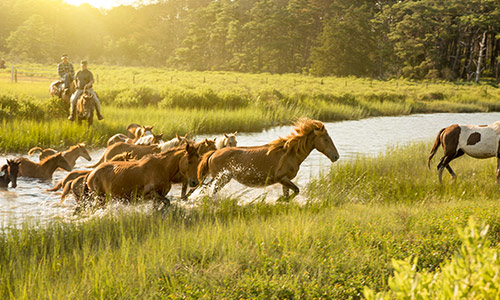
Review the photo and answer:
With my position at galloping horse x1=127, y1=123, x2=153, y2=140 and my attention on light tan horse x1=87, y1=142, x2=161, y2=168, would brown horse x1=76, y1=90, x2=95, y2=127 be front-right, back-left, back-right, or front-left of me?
back-right

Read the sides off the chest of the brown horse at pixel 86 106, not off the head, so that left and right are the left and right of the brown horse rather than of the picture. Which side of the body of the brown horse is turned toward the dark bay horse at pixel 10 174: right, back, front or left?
front

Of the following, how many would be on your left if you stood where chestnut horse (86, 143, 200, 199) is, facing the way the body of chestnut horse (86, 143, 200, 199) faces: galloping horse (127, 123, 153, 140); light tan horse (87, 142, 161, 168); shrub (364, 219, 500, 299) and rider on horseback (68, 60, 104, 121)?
3

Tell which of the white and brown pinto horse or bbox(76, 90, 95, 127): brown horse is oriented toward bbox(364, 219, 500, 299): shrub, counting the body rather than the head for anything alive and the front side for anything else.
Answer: the brown horse

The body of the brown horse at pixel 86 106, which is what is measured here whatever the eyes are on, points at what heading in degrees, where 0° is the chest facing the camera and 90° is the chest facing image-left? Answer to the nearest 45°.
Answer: approximately 0°

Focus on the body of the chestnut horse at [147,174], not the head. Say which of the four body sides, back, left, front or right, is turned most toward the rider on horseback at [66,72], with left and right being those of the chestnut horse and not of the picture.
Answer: left

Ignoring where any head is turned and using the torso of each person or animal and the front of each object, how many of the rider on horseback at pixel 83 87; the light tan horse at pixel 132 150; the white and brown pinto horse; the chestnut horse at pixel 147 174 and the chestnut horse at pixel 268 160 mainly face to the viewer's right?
4

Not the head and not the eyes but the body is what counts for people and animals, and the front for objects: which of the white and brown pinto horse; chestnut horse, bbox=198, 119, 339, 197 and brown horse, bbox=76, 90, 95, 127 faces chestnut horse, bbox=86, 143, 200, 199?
the brown horse

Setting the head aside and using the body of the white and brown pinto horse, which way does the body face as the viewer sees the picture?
to the viewer's right

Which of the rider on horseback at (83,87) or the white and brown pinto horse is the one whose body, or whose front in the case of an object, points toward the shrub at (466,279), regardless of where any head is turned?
the rider on horseback

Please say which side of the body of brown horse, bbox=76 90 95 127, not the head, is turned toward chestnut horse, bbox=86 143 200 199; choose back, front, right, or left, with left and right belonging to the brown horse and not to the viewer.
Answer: front

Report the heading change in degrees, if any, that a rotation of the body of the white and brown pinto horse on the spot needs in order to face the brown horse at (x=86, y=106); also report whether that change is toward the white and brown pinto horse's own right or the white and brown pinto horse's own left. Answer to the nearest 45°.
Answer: approximately 180°

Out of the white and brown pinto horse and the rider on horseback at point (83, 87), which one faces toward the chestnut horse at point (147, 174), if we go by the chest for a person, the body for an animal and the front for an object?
the rider on horseback

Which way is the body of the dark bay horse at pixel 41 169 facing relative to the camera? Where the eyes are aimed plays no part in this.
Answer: to the viewer's right

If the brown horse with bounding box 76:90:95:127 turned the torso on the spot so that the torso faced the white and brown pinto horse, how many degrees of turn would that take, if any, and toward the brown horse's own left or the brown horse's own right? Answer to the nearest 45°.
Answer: approximately 45° to the brown horse's own left
